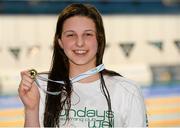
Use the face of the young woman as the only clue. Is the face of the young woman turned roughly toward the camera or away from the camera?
toward the camera

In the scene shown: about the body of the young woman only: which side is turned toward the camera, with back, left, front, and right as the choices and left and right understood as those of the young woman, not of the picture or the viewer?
front
